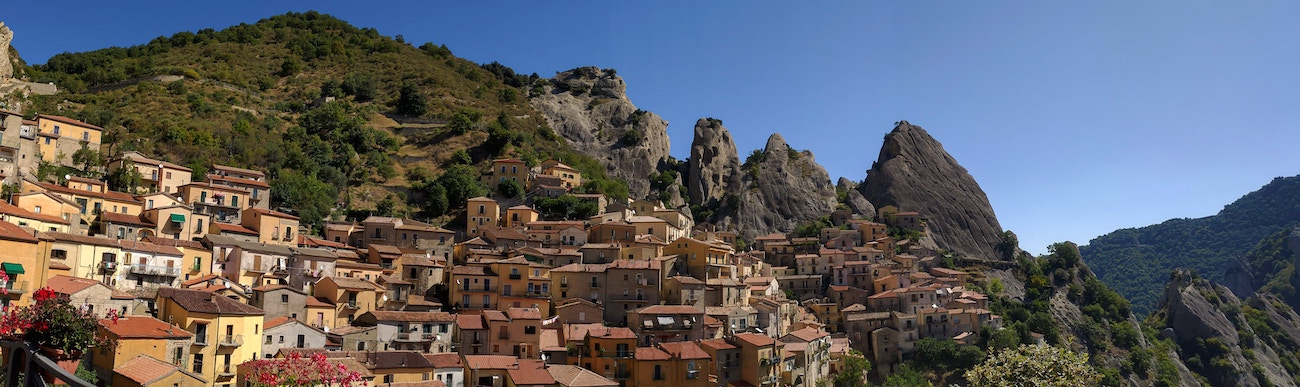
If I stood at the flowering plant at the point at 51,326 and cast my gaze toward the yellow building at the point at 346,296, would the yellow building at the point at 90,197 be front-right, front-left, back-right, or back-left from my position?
front-left

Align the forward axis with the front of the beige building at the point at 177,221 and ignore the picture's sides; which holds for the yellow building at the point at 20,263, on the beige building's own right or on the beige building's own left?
on the beige building's own right

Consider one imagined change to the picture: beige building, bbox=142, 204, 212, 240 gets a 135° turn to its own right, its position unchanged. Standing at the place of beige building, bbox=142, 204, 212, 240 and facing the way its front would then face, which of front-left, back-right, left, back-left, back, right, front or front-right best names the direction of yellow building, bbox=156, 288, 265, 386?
left

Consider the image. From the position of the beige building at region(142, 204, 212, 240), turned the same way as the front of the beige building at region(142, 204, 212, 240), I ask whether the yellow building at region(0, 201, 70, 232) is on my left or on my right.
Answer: on my right

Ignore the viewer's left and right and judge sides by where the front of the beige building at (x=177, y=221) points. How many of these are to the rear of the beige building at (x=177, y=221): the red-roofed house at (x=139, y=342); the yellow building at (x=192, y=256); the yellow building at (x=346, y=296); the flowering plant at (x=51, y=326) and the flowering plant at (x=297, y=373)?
0

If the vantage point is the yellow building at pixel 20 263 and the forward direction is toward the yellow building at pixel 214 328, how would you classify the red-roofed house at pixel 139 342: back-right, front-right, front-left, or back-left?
front-right

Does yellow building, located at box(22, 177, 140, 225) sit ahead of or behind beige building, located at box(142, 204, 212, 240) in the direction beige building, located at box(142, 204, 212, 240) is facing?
behind

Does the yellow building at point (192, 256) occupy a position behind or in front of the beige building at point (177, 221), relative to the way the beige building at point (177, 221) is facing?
in front

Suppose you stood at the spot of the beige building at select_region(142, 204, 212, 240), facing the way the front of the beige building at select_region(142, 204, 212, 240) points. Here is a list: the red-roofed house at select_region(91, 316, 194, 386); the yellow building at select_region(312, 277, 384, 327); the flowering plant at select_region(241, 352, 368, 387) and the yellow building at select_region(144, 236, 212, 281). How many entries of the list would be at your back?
0

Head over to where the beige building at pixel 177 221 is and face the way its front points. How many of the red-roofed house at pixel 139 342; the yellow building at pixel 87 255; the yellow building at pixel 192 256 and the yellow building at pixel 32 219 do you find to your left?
0

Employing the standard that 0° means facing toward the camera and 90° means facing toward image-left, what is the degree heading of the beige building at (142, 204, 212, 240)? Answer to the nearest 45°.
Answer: approximately 315°

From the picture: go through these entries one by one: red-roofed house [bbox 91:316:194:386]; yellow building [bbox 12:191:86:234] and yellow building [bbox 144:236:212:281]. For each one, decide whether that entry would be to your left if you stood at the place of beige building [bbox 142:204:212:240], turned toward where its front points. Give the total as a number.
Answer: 0

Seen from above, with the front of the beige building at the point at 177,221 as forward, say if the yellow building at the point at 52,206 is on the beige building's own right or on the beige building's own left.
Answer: on the beige building's own right

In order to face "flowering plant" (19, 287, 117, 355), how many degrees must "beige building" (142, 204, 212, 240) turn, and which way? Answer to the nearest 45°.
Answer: approximately 45° to its right

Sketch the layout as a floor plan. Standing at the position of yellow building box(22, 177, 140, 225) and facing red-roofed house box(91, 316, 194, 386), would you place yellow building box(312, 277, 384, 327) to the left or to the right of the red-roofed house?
left
